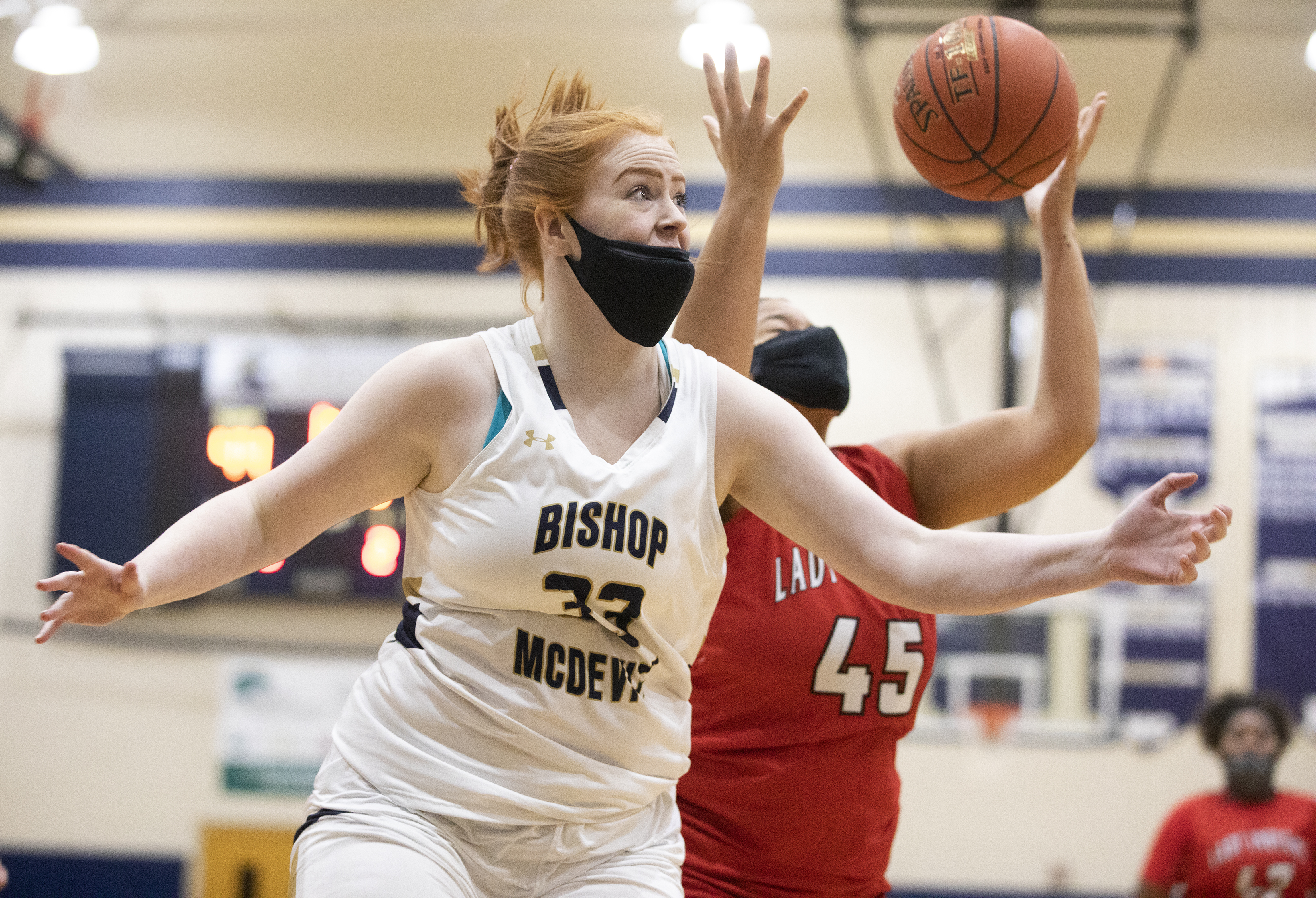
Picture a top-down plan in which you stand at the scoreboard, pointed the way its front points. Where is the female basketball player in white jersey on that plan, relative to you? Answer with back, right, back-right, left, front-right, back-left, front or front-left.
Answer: front

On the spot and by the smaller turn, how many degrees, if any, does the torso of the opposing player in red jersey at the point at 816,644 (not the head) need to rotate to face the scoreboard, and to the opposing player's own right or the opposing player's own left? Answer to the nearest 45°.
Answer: approximately 180°

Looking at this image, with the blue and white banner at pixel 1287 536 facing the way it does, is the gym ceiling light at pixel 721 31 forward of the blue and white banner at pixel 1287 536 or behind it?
forward

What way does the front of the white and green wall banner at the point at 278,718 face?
toward the camera

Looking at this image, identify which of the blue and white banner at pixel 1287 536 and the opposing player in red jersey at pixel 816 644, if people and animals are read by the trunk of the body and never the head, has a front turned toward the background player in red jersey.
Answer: the blue and white banner

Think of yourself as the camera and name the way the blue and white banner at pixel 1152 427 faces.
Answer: facing the viewer

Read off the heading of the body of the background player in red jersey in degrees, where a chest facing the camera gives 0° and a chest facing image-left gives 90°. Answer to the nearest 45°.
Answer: approximately 0°

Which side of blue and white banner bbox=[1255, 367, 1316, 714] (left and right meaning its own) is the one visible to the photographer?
front

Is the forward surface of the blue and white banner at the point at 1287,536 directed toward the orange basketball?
yes
